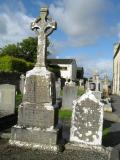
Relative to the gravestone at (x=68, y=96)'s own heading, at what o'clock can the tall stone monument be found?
The tall stone monument is roughly at 12 o'clock from the gravestone.

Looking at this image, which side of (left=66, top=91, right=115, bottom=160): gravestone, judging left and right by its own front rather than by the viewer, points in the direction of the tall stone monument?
right

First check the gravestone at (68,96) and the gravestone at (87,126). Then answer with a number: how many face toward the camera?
2

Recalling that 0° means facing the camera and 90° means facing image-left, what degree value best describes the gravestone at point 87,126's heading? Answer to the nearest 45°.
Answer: approximately 0°

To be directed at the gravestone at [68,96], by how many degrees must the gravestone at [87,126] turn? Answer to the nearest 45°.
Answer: approximately 180°

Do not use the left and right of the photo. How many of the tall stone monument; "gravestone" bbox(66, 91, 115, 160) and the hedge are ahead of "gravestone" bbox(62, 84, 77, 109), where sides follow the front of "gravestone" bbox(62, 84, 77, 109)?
2

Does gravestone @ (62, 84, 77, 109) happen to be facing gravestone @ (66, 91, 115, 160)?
yes

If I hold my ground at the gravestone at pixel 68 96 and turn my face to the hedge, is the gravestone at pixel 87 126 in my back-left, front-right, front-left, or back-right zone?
back-left
